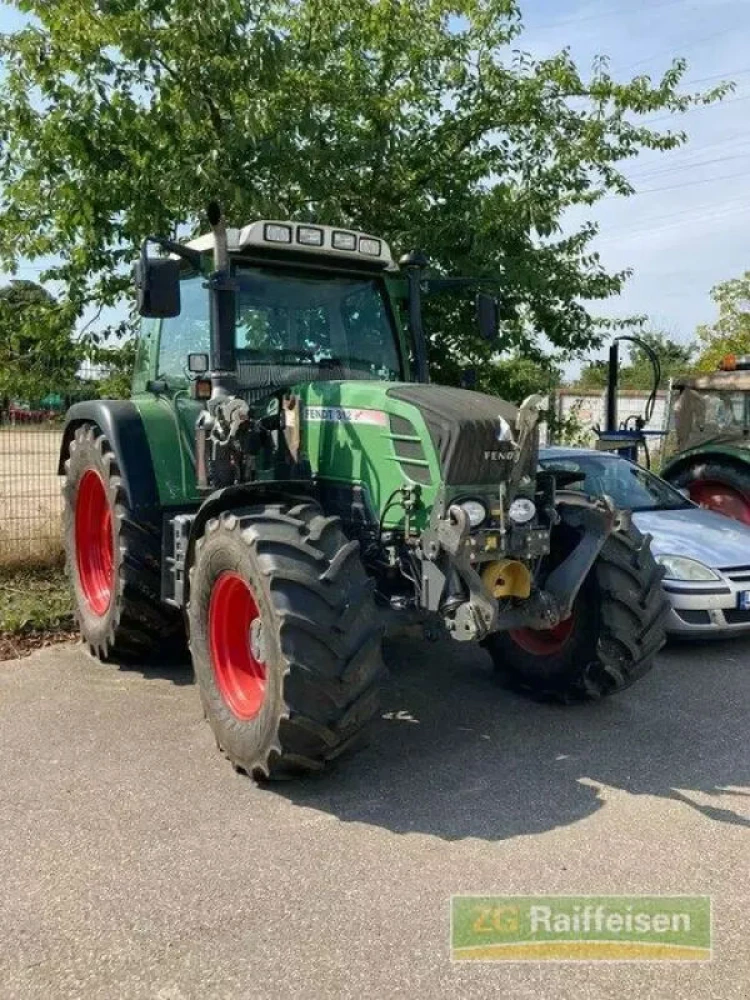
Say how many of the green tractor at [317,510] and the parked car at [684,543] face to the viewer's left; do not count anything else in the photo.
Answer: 0

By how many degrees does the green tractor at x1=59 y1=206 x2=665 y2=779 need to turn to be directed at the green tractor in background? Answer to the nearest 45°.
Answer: approximately 90° to its left

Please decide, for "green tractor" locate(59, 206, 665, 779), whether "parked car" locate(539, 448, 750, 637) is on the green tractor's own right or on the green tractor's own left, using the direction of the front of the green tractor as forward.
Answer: on the green tractor's own left

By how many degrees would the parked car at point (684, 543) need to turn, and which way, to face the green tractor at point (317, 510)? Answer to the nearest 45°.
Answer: approximately 90° to its right

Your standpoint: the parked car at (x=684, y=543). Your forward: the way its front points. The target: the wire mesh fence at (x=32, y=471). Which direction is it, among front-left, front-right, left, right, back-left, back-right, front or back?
back-right

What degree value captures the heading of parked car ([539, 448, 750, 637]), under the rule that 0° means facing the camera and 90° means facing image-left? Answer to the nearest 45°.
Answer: approximately 315°

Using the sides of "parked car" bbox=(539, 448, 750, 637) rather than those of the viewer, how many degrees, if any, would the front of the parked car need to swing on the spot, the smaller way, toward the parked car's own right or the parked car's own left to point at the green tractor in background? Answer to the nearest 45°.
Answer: approximately 135° to the parked car's own left

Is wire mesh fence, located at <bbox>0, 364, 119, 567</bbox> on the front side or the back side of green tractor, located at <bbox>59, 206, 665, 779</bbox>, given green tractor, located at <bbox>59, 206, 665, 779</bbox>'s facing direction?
on the back side
